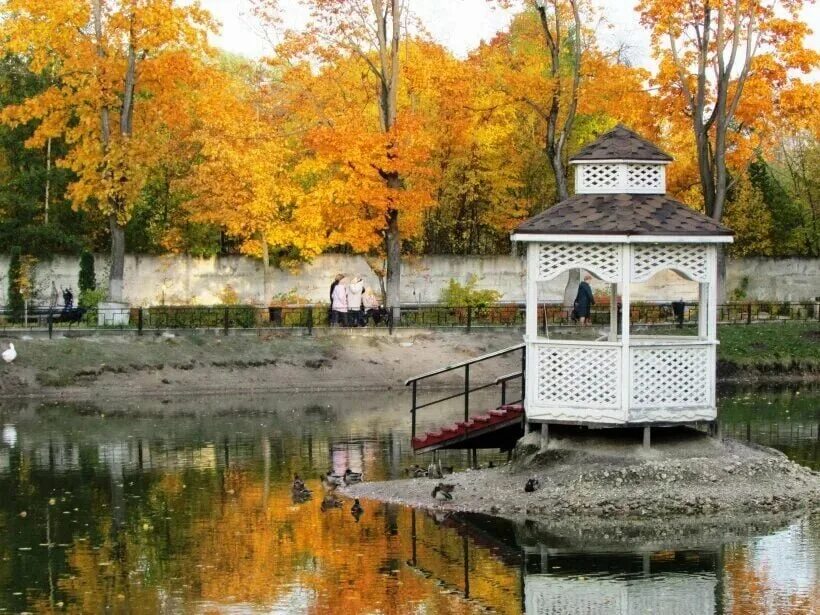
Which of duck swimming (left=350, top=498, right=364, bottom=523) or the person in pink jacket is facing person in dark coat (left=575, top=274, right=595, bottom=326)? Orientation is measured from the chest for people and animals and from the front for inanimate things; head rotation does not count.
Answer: the person in pink jacket

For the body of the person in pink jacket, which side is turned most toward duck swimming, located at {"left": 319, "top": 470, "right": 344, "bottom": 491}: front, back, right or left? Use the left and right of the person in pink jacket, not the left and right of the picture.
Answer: right

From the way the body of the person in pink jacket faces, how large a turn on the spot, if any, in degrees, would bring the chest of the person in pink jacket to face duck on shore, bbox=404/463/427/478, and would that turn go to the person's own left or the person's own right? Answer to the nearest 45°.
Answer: approximately 90° to the person's own right

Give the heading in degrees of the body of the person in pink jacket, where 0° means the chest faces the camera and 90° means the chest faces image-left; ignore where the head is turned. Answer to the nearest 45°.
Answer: approximately 270°

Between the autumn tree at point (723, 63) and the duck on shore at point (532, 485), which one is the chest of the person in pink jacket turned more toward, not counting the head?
the autumn tree

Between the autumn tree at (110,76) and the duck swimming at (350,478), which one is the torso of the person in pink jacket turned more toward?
the duck swimming
